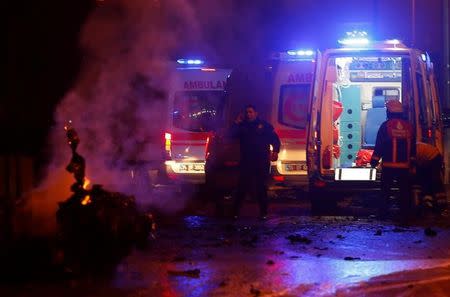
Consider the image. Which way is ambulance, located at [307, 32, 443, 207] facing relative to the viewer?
away from the camera

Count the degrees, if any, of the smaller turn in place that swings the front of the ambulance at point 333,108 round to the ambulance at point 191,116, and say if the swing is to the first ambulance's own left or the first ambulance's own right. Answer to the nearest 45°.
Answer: approximately 45° to the first ambulance's own left

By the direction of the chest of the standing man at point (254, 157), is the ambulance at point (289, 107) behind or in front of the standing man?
behind

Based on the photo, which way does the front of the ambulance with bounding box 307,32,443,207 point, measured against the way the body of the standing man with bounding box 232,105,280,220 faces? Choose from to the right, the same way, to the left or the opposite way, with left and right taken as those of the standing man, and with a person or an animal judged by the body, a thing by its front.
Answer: the opposite way

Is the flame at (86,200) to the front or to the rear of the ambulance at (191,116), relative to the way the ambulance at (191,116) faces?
to the rear

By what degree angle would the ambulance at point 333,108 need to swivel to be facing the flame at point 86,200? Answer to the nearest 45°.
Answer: approximately 180°

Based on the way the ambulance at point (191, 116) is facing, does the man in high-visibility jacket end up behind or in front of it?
behind

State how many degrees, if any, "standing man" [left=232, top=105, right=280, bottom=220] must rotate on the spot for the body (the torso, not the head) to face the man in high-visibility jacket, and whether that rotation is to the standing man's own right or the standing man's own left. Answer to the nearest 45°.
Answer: approximately 90° to the standing man's own left

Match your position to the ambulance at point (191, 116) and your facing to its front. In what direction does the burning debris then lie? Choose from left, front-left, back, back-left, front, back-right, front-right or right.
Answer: back

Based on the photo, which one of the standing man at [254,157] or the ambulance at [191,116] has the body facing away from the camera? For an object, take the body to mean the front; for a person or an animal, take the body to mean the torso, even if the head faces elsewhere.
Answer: the ambulance

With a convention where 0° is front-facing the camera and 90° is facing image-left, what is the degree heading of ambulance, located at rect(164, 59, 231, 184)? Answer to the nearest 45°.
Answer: approximately 180°
